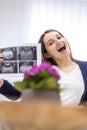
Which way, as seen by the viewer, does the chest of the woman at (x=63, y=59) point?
toward the camera

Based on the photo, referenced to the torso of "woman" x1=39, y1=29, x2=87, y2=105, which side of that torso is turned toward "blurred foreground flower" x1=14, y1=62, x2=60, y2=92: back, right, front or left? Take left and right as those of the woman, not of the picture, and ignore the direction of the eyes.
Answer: front
